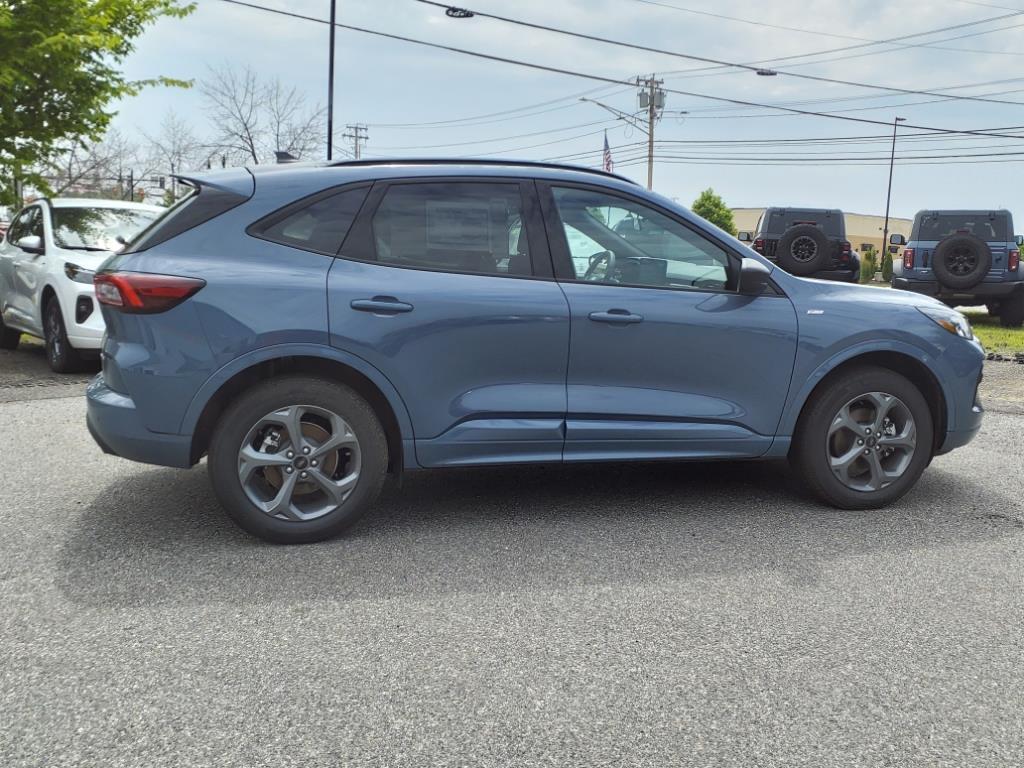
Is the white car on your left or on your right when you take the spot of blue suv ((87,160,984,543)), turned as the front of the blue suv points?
on your left

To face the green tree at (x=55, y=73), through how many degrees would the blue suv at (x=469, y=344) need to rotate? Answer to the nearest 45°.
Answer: approximately 135° to its left

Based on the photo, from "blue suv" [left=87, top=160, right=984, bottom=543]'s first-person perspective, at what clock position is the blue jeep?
The blue jeep is roughly at 10 o'clock from the blue suv.

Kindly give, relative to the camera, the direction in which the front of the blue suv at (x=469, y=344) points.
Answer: facing to the right of the viewer

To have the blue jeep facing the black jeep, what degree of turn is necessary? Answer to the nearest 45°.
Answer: approximately 45° to its left

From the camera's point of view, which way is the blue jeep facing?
away from the camera

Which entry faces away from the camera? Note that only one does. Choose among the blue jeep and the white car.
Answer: the blue jeep

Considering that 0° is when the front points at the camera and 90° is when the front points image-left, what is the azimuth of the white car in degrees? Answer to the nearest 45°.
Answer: approximately 315°

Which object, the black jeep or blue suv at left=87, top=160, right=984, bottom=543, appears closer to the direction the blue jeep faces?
the black jeep

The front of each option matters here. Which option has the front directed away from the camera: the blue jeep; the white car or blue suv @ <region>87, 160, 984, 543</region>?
the blue jeep

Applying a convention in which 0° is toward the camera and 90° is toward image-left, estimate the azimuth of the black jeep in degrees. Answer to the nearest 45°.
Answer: approximately 180°

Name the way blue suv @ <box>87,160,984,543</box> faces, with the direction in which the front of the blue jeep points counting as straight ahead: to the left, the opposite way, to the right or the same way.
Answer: to the right

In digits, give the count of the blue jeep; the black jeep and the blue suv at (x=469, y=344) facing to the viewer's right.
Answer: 1

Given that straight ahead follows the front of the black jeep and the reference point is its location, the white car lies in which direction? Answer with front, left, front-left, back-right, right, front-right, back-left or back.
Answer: back-left
